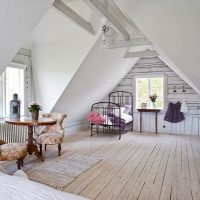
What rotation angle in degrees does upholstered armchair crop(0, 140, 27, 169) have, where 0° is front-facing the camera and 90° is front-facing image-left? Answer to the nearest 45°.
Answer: approximately 270°

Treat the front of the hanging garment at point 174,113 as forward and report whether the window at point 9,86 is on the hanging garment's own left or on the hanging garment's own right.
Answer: on the hanging garment's own right

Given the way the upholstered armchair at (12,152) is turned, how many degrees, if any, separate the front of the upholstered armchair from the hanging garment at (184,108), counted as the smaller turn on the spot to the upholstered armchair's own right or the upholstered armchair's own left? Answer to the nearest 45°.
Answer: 0° — it already faces it

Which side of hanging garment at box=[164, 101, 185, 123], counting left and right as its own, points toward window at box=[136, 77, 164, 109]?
right

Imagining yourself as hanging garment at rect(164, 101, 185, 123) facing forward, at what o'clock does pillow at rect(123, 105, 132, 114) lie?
The pillow is roughly at 3 o'clock from the hanging garment.

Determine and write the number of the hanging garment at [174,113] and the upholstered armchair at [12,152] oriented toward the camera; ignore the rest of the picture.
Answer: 1

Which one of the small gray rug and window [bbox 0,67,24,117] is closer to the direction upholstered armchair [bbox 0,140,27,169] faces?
the small gray rug

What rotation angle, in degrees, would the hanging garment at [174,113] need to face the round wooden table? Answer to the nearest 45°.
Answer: approximately 45° to its right
